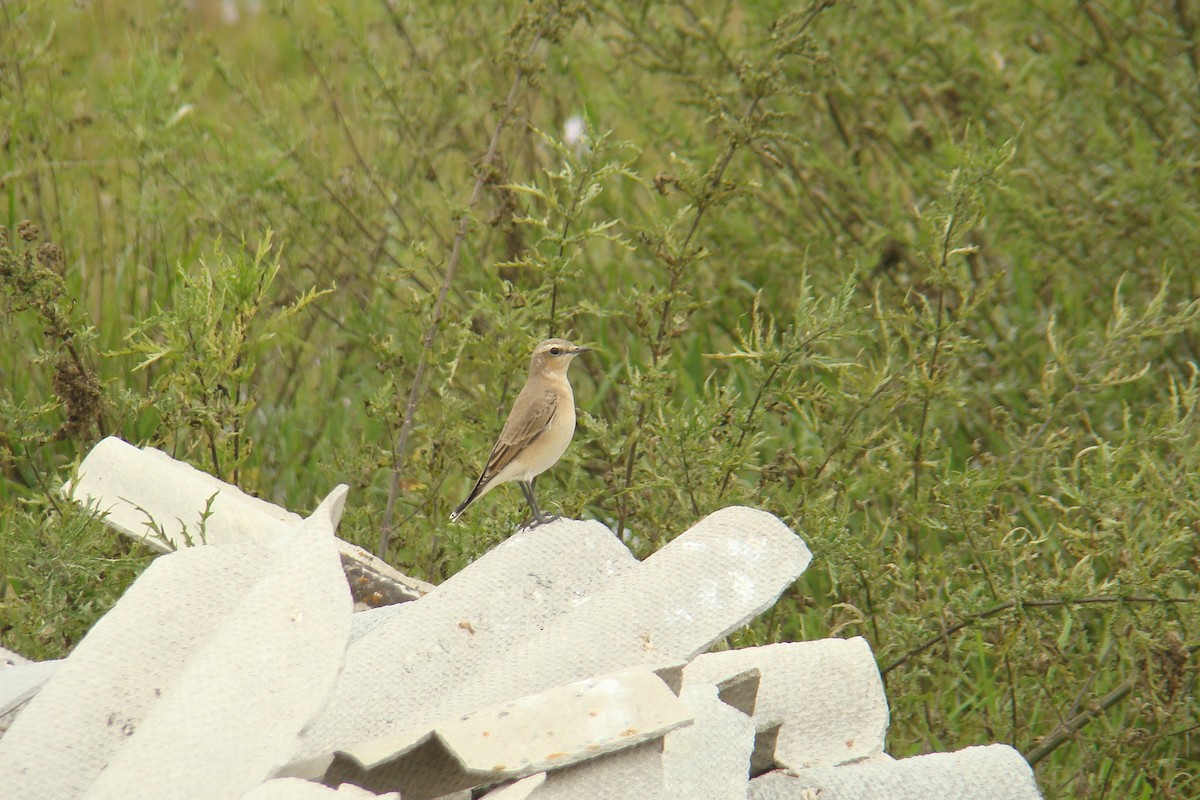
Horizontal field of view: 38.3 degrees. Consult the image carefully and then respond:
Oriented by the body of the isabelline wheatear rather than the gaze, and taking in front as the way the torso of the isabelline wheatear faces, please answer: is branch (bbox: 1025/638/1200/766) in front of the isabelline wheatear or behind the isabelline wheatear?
in front

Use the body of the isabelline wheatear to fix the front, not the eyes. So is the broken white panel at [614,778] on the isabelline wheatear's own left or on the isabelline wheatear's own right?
on the isabelline wheatear's own right

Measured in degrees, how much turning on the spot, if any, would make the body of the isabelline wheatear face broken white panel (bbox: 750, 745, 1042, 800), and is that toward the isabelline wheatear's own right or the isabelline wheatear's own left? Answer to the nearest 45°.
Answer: approximately 90° to the isabelline wheatear's own right

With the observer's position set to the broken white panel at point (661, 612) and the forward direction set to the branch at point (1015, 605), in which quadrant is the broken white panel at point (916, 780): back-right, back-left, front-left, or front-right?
front-right

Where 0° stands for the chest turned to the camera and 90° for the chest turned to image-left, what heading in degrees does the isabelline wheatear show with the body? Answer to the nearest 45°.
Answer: approximately 270°

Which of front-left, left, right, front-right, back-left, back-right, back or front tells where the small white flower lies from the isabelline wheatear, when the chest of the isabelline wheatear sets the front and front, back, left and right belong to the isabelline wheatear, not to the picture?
left

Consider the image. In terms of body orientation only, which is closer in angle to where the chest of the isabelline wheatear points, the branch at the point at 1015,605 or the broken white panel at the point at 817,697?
the branch

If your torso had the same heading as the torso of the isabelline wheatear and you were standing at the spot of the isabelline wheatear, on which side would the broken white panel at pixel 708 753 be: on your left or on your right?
on your right

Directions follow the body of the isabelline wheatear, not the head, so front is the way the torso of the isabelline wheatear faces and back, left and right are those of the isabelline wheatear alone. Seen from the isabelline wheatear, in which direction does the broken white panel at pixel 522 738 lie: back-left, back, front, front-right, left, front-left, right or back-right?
right

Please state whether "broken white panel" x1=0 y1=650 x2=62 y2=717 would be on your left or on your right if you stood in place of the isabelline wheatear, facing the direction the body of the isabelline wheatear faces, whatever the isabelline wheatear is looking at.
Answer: on your right
